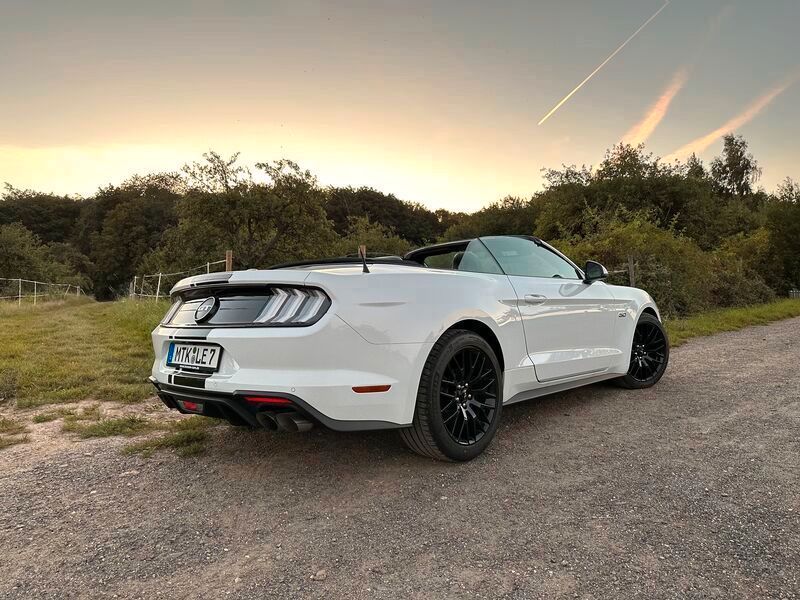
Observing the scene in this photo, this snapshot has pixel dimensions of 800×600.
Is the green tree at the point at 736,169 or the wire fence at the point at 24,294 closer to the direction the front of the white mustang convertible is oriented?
the green tree

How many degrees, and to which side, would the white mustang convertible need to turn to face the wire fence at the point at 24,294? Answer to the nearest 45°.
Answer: approximately 90° to its left

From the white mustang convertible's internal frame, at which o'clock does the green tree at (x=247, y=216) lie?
The green tree is roughly at 10 o'clock from the white mustang convertible.

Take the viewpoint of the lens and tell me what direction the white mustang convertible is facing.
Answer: facing away from the viewer and to the right of the viewer

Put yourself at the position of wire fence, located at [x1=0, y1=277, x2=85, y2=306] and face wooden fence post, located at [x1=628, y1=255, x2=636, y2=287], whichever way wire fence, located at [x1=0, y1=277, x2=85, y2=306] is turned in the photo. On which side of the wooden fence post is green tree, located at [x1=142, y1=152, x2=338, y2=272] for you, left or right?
left

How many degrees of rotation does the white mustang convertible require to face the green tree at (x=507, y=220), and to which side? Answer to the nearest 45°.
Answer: approximately 45° to its left

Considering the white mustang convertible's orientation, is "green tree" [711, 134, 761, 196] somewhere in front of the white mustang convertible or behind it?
in front

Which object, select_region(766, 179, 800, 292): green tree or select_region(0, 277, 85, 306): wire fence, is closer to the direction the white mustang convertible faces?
the green tree

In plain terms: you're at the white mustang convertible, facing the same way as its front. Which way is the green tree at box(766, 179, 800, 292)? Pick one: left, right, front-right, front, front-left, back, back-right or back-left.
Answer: front

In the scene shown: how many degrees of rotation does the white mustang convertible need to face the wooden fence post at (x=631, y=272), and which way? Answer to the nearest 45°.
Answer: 0° — it already faces it

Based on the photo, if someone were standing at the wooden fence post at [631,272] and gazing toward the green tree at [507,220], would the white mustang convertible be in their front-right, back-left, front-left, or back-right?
back-left

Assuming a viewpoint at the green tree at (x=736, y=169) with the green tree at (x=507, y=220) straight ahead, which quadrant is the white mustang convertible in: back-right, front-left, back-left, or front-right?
front-left
